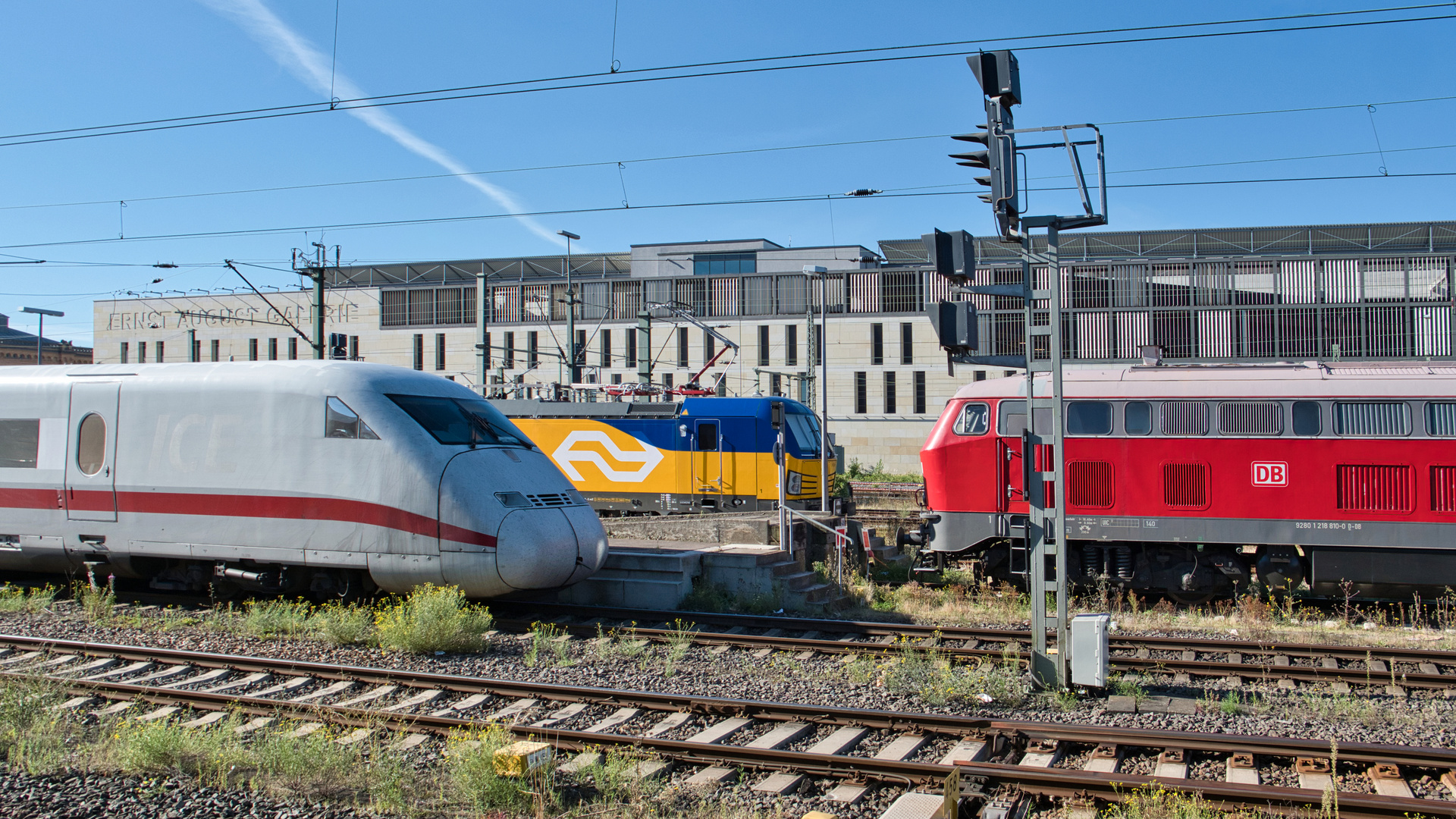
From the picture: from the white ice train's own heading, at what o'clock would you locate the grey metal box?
The grey metal box is roughly at 12 o'clock from the white ice train.

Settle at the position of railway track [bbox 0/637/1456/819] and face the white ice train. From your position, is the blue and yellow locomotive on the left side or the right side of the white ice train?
right

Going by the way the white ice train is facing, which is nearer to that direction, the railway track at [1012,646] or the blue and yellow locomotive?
the railway track

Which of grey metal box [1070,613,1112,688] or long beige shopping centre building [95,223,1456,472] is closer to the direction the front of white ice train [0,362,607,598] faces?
the grey metal box

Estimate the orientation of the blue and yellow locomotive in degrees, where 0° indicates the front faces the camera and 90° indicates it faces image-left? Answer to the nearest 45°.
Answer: approximately 270°

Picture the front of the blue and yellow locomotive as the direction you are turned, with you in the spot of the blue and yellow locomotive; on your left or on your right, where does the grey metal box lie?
on your right

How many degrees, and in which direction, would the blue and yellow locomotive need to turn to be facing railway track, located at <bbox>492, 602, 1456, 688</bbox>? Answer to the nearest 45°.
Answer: approximately 90° to its right

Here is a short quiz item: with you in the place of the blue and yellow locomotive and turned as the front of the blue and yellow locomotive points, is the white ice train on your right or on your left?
on your right

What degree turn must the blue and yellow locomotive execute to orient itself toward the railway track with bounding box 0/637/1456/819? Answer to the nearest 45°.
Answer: approximately 90° to its right

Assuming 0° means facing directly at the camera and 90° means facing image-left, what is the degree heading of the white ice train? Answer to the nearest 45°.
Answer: approximately 315°

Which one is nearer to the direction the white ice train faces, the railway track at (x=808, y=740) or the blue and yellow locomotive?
the railway track

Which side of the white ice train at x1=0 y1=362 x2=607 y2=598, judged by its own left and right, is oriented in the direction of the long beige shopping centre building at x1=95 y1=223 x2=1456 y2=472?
left
